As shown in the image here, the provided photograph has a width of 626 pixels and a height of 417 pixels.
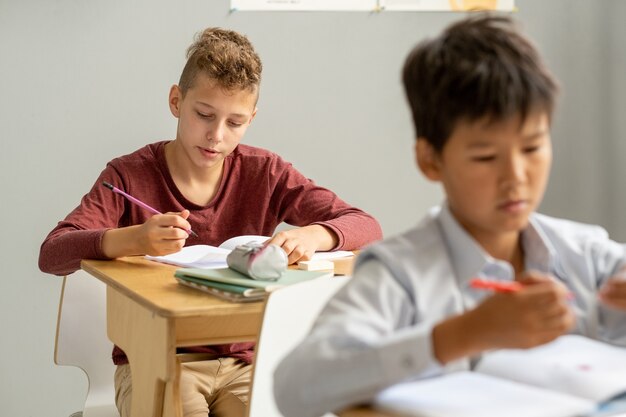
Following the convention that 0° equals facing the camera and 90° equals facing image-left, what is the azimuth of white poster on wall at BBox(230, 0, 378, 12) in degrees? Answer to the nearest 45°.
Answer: approximately 0°

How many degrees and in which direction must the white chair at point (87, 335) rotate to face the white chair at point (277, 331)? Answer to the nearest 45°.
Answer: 0° — it already faces it

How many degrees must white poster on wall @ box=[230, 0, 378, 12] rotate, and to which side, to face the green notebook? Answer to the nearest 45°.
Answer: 0° — it already faces it

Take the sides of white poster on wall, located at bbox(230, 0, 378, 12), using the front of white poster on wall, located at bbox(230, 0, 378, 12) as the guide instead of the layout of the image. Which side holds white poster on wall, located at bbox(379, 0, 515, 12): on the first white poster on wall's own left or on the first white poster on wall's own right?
on the first white poster on wall's own left

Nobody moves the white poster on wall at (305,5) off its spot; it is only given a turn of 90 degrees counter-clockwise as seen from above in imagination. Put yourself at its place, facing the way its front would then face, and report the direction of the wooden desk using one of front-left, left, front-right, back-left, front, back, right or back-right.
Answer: right

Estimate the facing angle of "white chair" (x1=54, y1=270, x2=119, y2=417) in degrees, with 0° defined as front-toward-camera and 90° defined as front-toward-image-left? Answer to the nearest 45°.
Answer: approximately 315°

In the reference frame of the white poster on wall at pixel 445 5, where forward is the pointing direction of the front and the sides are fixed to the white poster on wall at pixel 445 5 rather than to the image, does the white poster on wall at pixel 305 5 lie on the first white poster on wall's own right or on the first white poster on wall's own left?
on the first white poster on wall's own right
